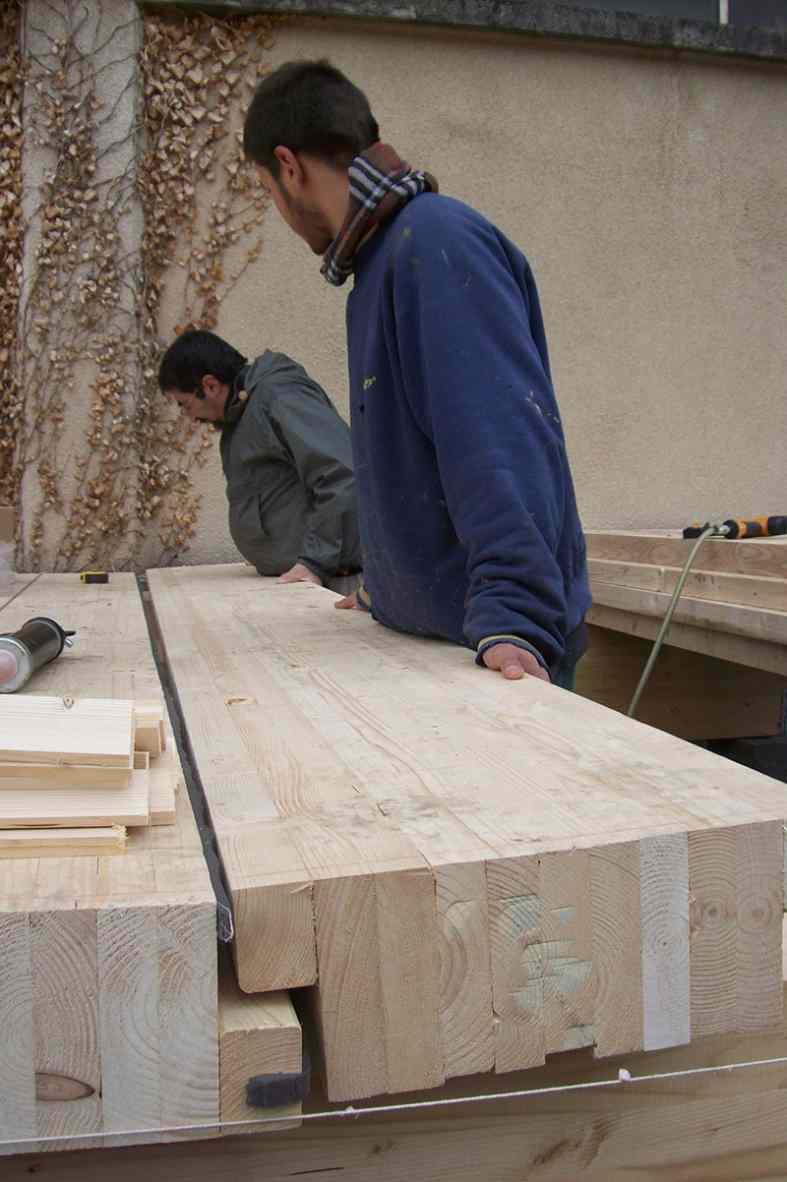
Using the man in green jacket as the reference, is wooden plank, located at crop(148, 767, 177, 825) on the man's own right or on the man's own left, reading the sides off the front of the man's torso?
on the man's own left

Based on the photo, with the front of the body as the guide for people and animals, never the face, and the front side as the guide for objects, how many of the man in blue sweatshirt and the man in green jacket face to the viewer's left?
2

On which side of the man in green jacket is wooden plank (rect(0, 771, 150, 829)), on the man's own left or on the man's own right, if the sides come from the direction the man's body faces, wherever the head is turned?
on the man's own left

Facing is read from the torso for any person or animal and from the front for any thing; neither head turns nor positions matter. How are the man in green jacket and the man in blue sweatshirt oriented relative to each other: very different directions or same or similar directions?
same or similar directions

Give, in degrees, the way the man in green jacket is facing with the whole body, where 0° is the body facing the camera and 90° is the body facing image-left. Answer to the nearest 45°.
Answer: approximately 90°

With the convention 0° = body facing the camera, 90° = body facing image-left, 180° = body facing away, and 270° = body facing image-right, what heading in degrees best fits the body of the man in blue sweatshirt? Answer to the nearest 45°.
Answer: approximately 90°

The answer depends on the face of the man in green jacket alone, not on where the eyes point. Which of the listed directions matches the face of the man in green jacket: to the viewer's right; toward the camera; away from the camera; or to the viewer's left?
to the viewer's left

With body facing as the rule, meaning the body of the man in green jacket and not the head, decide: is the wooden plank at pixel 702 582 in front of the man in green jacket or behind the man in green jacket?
behind

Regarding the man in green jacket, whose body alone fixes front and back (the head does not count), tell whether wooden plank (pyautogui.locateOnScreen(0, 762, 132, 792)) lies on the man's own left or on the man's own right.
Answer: on the man's own left

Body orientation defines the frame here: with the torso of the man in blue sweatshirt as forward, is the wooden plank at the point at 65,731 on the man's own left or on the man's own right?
on the man's own left

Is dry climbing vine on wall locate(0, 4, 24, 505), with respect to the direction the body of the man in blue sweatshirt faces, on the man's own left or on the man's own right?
on the man's own right

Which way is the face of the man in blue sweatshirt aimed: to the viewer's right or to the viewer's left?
to the viewer's left
